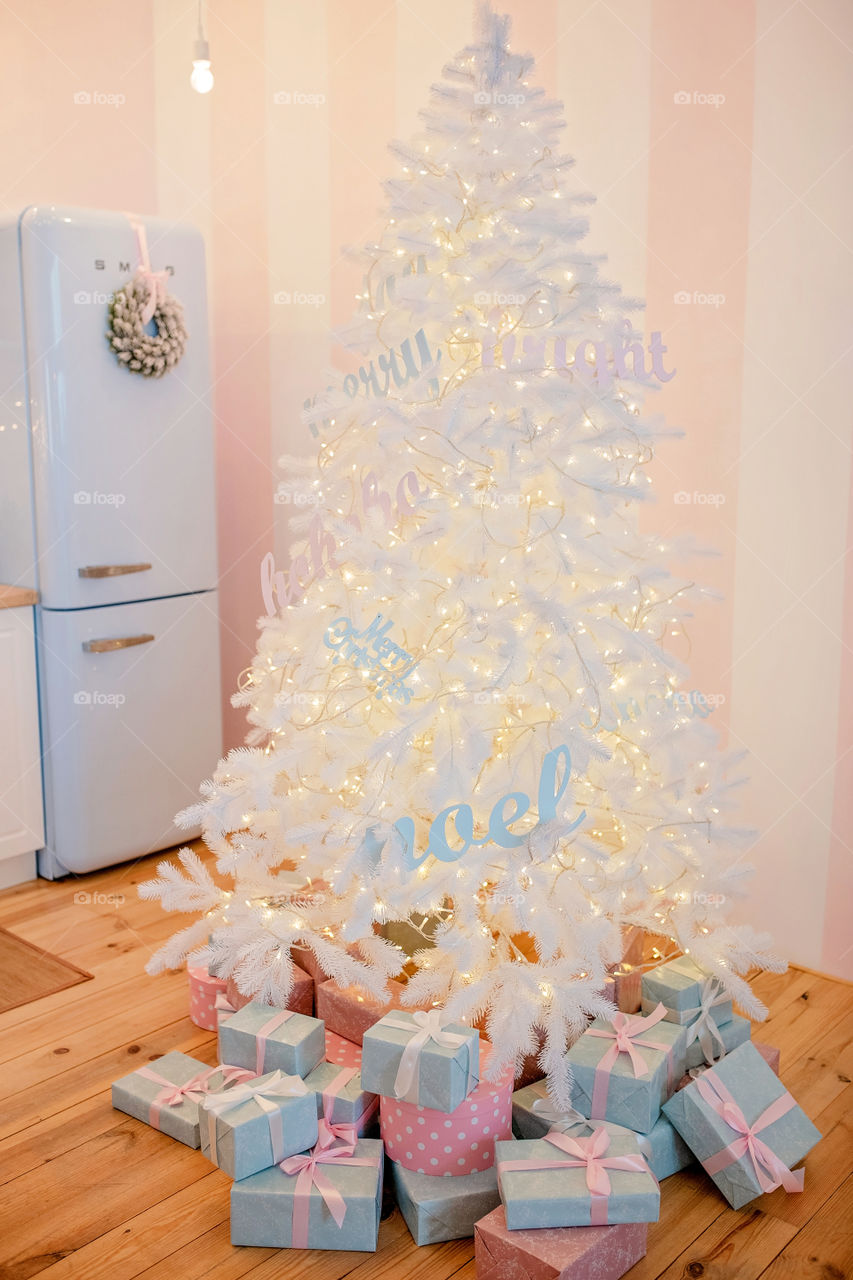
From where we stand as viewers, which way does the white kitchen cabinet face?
facing the viewer and to the right of the viewer

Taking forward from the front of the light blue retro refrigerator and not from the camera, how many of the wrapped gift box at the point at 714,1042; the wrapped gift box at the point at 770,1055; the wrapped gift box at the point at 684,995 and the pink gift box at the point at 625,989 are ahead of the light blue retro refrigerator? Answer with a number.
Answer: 4

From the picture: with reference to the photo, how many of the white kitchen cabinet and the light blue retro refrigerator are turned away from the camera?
0
